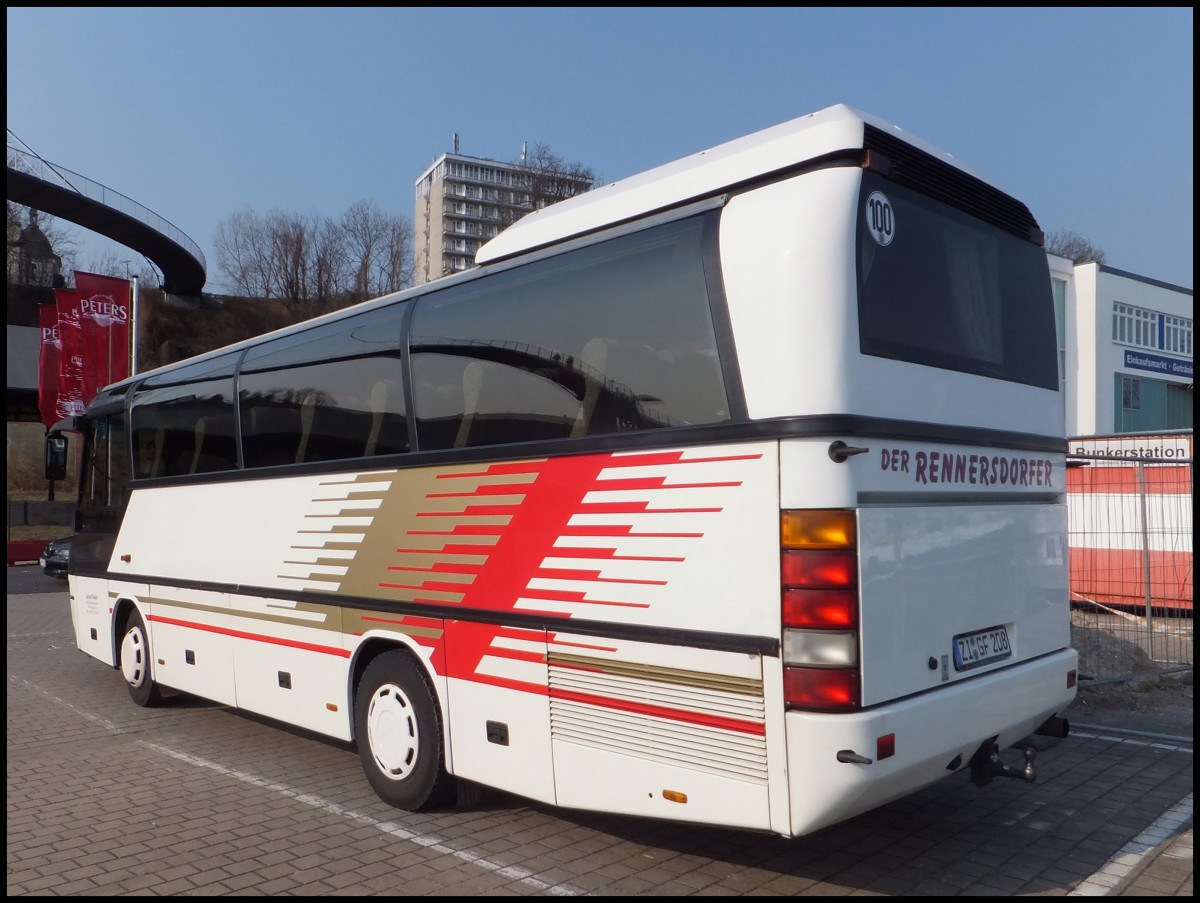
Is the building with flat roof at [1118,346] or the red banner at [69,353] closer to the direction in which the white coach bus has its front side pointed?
the red banner

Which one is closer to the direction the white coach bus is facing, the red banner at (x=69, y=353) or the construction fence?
the red banner

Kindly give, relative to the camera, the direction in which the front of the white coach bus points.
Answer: facing away from the viewer and to the left of the viewer

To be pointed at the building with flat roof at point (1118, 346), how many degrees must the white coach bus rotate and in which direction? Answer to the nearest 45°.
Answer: approximately 90° to its right

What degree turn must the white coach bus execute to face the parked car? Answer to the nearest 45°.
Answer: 0° — it already faces it

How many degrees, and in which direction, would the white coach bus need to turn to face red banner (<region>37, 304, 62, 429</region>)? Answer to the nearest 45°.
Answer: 0° — it already faces it

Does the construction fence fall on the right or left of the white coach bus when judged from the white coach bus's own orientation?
on its right

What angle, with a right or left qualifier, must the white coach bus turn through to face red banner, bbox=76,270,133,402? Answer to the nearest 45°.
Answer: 0° — it already faces it
